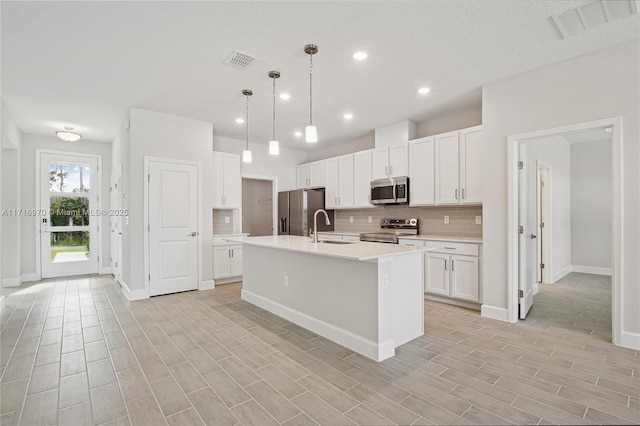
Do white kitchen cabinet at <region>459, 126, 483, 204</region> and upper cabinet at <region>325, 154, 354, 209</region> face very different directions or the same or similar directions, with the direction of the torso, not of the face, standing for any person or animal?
same or similar directions

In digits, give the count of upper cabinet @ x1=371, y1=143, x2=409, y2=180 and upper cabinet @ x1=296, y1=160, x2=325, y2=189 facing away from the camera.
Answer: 0

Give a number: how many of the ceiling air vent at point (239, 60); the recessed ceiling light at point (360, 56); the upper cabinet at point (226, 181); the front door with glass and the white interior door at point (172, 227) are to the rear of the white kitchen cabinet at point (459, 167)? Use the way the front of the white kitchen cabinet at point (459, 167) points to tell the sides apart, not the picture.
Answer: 0

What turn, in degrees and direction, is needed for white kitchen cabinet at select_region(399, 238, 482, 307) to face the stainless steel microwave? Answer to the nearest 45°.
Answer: approximately 90° to its right

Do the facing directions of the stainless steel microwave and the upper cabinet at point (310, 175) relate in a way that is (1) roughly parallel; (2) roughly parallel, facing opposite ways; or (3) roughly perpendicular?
roughly parallel

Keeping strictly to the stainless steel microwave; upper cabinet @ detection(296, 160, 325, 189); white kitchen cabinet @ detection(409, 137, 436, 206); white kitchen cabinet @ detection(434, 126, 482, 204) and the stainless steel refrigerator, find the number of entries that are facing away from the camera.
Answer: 0

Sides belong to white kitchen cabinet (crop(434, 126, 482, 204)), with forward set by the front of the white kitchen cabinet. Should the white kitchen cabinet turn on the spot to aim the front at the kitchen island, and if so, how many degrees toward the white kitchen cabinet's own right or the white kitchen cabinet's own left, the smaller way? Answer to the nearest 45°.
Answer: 0° — it already faces it

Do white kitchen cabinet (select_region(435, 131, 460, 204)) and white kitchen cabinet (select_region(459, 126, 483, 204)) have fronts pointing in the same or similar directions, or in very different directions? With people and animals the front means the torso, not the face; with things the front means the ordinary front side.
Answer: same or similar directions

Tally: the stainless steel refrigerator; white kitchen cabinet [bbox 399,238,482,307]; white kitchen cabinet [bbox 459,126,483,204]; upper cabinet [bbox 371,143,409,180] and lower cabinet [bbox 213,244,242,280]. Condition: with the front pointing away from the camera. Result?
0

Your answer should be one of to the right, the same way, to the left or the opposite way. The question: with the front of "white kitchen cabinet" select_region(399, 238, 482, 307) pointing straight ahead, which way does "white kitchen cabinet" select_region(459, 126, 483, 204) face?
the same way

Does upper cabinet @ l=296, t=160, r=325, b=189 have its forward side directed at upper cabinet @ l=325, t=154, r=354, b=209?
no

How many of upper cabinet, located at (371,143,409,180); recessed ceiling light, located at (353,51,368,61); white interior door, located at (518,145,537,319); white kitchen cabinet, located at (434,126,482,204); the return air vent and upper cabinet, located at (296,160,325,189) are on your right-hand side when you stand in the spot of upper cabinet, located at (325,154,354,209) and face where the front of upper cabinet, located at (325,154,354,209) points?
1

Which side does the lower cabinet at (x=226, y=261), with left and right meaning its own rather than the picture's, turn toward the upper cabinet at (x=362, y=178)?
left

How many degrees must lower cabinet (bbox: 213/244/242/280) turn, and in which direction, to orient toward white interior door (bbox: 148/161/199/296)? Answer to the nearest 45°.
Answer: approximately 45° to its right

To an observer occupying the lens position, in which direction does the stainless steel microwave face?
facing the viewer and to the left of the viewer

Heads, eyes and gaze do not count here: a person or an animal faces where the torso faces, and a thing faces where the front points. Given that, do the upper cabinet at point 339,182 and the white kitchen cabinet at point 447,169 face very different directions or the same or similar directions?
same or similar directions

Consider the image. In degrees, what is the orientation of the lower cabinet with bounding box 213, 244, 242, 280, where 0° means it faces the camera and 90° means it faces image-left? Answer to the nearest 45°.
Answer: approximately 0°

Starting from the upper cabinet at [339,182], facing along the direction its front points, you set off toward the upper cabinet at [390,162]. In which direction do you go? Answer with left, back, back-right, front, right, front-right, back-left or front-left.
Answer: left

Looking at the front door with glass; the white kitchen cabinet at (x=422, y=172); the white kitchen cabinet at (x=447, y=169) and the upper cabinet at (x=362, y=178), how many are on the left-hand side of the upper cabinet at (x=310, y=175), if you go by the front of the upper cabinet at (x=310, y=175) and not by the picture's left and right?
3

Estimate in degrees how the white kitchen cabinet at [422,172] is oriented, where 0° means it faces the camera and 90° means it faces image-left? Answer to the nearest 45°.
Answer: approximately 45°
